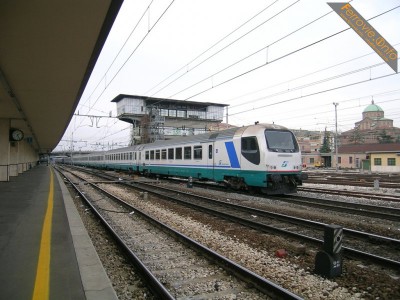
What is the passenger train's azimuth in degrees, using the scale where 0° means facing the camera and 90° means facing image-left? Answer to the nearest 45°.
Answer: approximately 315°

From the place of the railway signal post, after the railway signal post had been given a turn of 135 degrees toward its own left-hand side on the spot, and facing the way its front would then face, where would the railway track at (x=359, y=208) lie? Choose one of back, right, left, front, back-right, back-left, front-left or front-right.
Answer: front

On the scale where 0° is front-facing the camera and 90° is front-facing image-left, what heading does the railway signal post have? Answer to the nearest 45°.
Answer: approximately 315°

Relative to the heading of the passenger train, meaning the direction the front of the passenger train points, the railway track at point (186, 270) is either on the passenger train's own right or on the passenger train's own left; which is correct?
on the passenger train's own right
